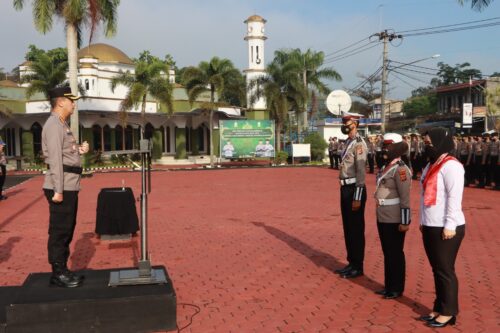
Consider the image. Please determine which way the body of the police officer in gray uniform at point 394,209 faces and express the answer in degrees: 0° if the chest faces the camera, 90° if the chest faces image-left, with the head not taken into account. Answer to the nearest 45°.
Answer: approximately 45°

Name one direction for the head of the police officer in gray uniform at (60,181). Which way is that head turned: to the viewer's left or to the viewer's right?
to the viewer's right

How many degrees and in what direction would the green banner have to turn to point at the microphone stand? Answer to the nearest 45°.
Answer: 0° — it already faces it

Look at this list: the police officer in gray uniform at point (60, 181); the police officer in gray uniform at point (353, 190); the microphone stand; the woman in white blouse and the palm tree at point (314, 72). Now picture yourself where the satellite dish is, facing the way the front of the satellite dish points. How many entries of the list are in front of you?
4

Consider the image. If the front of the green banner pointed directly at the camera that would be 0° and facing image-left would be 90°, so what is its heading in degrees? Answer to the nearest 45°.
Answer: approximately 0°

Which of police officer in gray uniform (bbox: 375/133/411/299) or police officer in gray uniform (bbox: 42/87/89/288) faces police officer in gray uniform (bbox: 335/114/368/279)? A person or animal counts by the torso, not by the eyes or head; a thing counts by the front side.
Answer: police officer in gray uniform (bbox: 42/87/89/288)

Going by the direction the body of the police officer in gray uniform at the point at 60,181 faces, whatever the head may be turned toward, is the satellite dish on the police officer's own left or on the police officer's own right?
on the police officer's own left

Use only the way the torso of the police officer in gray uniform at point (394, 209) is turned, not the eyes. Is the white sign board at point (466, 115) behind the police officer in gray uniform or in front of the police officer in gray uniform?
behind

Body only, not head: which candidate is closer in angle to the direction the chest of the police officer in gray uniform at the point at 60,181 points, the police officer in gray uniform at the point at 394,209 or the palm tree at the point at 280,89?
the police officer in gray uniform

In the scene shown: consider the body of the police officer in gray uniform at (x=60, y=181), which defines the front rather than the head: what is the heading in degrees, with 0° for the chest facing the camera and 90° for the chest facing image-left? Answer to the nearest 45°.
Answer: approximately 270°
